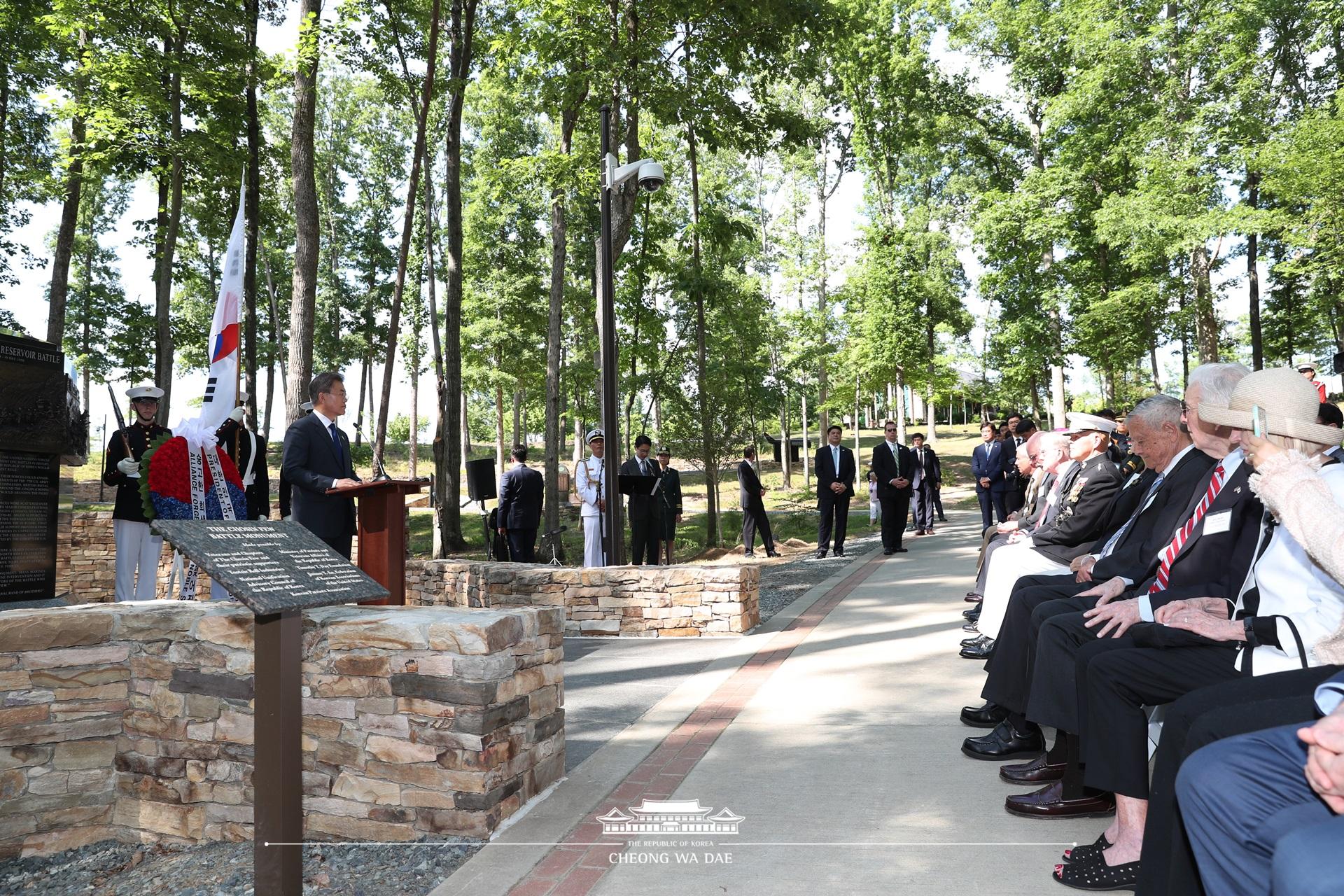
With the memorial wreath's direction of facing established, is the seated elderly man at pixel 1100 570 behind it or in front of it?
in front

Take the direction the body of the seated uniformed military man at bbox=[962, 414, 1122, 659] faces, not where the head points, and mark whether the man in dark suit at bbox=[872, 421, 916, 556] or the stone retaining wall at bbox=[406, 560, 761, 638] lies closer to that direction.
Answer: the stone retaining wall

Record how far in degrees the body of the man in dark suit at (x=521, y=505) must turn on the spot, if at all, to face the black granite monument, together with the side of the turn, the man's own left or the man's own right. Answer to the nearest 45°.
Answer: approximately 135° to the man's own left

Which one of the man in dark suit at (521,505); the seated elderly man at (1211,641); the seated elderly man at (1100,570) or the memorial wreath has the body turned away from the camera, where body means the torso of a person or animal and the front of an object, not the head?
the man in dark suit

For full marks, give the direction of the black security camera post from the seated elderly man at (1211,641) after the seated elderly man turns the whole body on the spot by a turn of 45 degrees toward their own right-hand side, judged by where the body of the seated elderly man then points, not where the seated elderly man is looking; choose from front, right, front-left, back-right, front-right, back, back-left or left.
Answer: front

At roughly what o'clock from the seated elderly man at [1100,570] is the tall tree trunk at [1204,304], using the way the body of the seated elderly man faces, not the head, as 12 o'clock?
The tall tree trunk is roughly at 3 o'clock from the seated elderly man.

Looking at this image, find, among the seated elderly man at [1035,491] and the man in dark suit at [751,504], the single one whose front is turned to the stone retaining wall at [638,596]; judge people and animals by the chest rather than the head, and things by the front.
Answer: the seated elderly man

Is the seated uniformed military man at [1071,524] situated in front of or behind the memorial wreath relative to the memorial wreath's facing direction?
in front

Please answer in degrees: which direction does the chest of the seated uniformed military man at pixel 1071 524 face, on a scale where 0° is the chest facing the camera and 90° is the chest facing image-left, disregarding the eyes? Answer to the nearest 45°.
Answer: approximately 90°

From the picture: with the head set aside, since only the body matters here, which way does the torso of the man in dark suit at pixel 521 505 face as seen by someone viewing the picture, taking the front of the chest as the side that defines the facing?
away from the camera

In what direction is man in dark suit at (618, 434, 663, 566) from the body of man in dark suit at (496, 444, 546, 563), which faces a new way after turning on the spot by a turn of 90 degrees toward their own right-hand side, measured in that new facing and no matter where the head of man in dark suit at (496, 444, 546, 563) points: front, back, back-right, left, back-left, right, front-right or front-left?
front

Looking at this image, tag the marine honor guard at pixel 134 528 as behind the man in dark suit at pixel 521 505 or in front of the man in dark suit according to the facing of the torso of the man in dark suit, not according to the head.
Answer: behind

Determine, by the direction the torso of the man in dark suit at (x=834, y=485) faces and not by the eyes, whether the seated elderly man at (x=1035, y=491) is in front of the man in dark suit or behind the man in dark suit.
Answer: in front

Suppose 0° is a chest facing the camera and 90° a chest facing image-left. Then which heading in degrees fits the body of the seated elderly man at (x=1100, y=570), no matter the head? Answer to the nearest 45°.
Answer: approximately 90°

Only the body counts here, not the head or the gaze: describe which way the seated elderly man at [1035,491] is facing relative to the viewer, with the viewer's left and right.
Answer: facing to the left of the viewer

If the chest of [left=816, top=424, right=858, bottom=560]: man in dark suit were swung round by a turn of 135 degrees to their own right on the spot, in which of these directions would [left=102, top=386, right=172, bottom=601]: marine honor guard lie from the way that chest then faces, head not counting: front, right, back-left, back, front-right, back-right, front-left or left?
left
